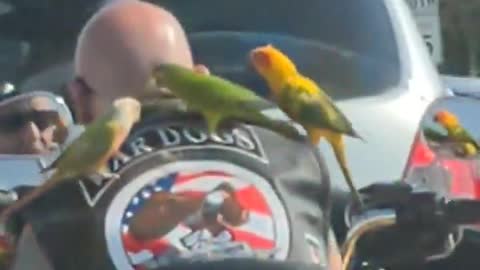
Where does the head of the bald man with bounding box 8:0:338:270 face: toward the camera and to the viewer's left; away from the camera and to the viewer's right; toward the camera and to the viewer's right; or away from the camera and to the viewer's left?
away from the camera and to the viewer's left

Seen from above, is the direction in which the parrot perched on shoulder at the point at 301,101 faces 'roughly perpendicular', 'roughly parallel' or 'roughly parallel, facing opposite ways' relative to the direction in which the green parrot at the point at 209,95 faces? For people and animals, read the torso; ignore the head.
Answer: roughly parallel

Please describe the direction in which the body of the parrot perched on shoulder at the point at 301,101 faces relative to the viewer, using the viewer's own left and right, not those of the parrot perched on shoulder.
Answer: facing to the left of the viewer

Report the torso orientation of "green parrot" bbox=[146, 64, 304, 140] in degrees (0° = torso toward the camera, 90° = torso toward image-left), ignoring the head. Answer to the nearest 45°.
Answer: approximately 90°

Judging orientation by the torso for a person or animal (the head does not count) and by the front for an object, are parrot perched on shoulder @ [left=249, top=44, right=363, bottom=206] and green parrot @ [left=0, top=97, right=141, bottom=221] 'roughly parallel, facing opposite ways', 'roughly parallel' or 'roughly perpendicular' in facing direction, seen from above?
roughly parallel, facing opposite ways

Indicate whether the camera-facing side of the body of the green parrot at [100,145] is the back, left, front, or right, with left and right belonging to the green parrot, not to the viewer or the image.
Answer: right

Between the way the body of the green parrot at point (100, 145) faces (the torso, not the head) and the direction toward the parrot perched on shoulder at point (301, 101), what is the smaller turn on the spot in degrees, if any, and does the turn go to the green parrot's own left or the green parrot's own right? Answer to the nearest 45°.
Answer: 0° — it already faces it

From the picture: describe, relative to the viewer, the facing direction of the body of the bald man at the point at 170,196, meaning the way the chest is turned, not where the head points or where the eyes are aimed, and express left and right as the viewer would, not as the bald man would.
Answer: facing away from the viewer
